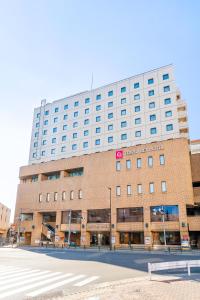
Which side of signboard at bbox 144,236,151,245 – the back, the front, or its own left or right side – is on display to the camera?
front
